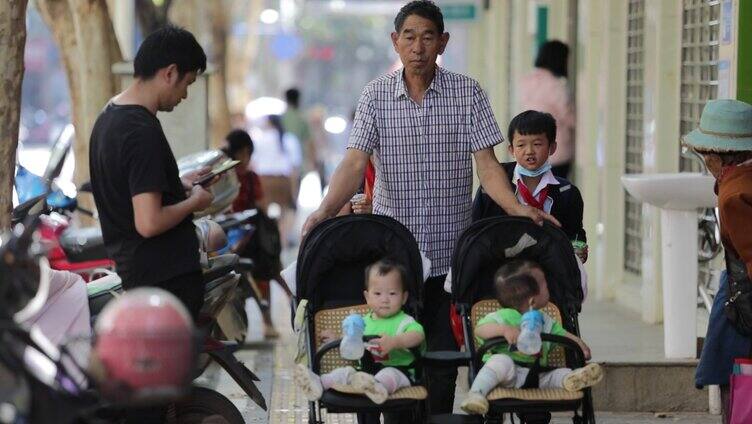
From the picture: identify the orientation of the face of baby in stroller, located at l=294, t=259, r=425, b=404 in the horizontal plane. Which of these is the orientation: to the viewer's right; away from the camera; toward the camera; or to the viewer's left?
toward the camera

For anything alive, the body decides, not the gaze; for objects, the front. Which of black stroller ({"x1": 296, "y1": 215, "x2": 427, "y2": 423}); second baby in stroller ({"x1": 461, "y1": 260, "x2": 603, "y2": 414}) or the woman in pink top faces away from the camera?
the woman in pink top

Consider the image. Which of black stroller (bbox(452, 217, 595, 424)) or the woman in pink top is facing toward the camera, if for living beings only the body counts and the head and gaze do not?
the black stroller

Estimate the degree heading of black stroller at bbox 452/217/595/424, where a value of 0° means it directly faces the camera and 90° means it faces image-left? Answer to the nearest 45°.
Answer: approximately 0°

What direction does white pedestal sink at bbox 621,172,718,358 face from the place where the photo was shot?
facing to the left of the viewer

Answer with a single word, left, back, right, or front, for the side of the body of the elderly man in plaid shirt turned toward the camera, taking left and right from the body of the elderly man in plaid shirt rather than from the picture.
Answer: front

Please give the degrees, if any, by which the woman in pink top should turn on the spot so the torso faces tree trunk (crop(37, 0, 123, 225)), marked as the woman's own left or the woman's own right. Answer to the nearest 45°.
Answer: approximately 90° to the woman's own left

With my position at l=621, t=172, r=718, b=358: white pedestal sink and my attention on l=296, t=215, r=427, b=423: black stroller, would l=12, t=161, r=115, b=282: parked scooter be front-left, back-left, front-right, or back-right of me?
front-right

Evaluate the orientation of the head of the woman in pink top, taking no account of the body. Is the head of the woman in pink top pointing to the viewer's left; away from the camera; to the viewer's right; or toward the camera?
away from the camera

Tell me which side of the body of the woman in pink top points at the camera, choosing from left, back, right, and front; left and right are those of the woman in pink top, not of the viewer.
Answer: back

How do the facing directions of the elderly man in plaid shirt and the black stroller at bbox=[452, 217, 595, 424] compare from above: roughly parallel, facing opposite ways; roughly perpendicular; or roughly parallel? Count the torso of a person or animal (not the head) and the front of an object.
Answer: roughly parallel
